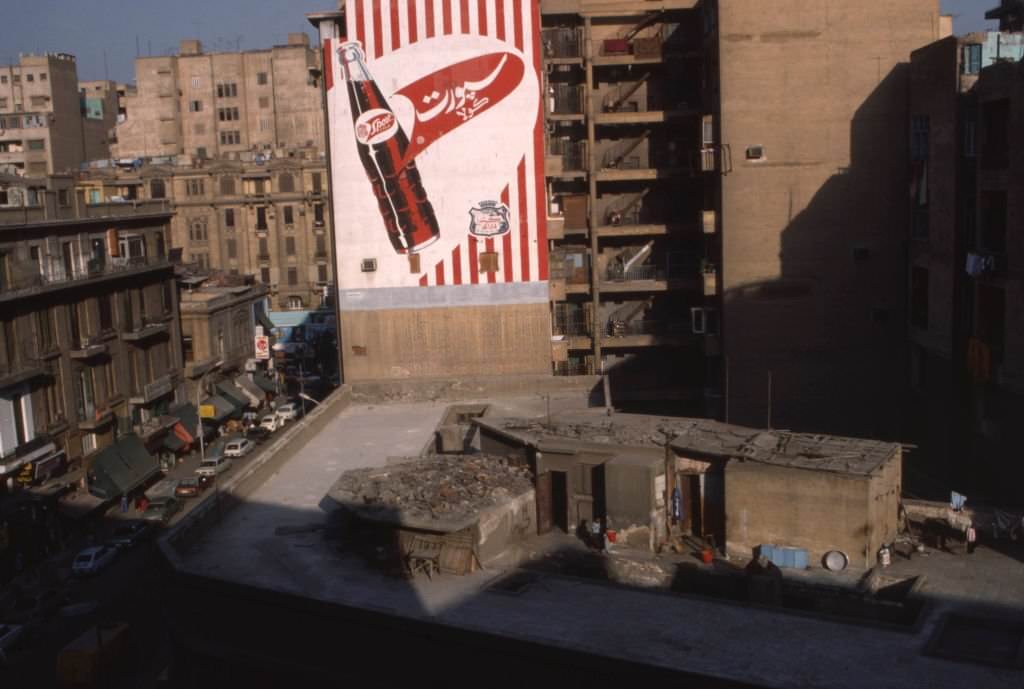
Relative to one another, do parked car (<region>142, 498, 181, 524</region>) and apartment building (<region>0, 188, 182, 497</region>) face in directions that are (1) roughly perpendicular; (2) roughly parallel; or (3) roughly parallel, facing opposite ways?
roughly perpendicular

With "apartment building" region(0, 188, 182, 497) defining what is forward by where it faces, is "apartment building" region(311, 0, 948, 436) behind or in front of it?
in front

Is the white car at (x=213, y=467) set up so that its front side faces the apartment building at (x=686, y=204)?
no

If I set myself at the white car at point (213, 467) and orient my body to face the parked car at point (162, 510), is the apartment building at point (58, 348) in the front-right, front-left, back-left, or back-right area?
front-right

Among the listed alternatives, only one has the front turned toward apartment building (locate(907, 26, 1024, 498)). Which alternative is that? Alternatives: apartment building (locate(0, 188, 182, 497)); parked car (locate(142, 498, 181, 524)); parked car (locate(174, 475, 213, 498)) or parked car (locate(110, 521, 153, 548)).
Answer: apartment building (locate(0, 188, 182, 497))

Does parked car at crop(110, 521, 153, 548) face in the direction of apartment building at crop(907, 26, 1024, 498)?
no
